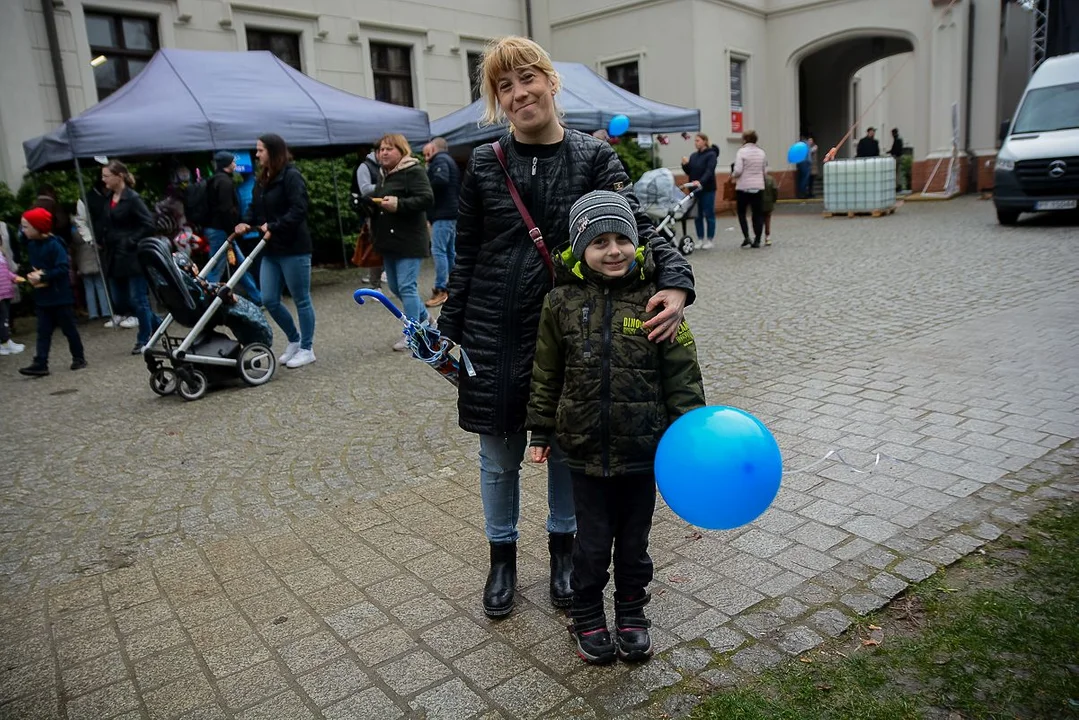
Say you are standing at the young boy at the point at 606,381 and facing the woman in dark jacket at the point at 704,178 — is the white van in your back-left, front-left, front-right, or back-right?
front-right

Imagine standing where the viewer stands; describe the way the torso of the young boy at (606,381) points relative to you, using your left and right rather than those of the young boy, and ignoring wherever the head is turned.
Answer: facing the viewer

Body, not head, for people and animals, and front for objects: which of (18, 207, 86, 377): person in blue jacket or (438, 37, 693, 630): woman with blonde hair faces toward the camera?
the woman with blonde hair

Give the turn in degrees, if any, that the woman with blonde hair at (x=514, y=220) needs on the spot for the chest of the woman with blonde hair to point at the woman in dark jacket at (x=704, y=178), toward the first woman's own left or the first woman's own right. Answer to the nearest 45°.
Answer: approximately 180°

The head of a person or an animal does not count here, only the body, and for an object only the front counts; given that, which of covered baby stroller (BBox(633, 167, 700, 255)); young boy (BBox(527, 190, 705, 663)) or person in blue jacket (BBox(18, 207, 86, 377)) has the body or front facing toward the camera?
the young boy

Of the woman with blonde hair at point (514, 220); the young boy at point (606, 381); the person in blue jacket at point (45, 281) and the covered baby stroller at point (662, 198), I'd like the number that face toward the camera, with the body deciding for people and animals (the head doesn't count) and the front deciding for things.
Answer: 2

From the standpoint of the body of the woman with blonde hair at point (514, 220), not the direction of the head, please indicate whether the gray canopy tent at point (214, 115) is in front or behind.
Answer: behind

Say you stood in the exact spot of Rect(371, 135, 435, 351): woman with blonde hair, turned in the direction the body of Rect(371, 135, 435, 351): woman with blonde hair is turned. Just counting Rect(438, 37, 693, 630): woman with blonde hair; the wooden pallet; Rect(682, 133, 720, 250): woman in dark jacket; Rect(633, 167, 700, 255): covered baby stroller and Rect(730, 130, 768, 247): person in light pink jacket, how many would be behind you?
4

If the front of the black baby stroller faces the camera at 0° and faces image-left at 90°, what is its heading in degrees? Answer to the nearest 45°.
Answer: approximately 45°

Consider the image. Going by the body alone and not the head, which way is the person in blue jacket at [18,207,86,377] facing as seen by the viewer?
to the viewer's left

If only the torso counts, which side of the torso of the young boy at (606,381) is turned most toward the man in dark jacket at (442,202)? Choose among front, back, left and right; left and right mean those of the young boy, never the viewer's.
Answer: back

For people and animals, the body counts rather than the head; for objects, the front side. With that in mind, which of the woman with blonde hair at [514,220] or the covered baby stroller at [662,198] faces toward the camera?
the woman with blonde hair
